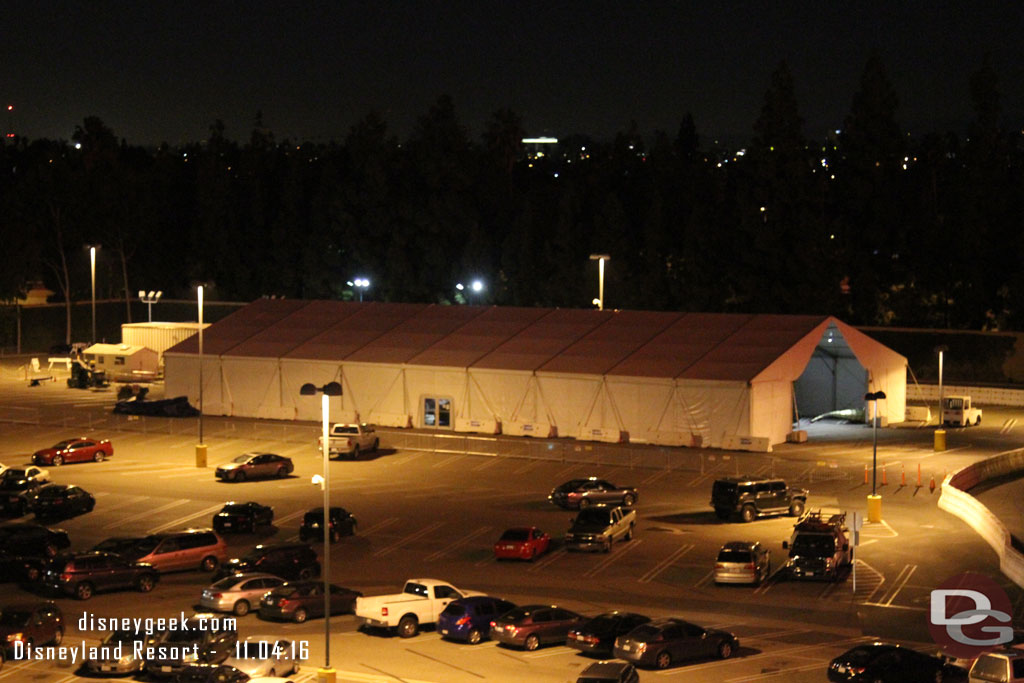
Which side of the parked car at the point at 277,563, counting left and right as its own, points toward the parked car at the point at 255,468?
right

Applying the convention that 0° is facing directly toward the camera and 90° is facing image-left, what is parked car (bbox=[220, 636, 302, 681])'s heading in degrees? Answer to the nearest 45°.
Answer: approximately 45°

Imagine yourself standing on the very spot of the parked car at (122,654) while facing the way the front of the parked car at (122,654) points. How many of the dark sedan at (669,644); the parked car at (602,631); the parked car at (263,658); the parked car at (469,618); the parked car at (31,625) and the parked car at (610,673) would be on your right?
1

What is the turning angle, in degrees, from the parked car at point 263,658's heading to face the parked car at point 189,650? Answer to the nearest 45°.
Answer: approximately 45° to its right

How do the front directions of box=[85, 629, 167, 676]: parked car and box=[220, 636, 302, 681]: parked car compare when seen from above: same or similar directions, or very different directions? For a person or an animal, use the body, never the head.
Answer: same or similar directions

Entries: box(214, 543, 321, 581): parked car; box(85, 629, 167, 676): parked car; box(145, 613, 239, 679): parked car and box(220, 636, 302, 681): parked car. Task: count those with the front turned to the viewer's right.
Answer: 0

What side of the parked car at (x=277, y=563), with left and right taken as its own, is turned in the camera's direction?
left

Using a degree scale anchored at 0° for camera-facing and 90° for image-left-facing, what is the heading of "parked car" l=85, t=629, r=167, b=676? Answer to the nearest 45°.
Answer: approximately 45°

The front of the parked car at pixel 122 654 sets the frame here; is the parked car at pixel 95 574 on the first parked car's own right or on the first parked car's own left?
on the first parked car's own right

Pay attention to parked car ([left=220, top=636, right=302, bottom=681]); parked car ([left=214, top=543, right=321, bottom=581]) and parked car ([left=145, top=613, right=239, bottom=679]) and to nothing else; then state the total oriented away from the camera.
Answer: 0

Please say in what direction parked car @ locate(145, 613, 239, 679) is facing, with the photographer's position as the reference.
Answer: facing the viewer and to the left of the viewer

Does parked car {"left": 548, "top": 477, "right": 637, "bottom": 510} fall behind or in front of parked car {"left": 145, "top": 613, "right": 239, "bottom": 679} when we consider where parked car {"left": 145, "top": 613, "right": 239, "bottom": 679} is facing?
behind

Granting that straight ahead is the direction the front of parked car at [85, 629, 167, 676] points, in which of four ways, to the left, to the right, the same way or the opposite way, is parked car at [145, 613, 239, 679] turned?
the same way

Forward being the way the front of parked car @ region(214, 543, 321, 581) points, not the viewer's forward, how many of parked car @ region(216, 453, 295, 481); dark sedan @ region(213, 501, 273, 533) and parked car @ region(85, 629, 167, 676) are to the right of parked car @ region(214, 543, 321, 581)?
2

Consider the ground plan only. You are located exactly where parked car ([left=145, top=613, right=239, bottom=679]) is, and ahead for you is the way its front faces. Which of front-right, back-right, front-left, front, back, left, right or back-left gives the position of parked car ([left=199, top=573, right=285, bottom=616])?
back-right

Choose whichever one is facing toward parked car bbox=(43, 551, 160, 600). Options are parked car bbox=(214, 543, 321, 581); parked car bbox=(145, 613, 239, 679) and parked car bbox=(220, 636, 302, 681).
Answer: parked car bbox=(214, 543, 321, 581)

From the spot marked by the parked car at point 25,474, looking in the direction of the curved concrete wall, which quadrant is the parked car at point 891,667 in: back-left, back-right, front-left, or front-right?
front-right

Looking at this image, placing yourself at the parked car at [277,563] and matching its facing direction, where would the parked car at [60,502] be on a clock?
the parked car at [60,502] is roughly at 2 o'clock from the parked car at [277,563].

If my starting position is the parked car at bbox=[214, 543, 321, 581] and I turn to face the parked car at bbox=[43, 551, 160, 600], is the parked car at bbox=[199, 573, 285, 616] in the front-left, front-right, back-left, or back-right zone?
front-left
